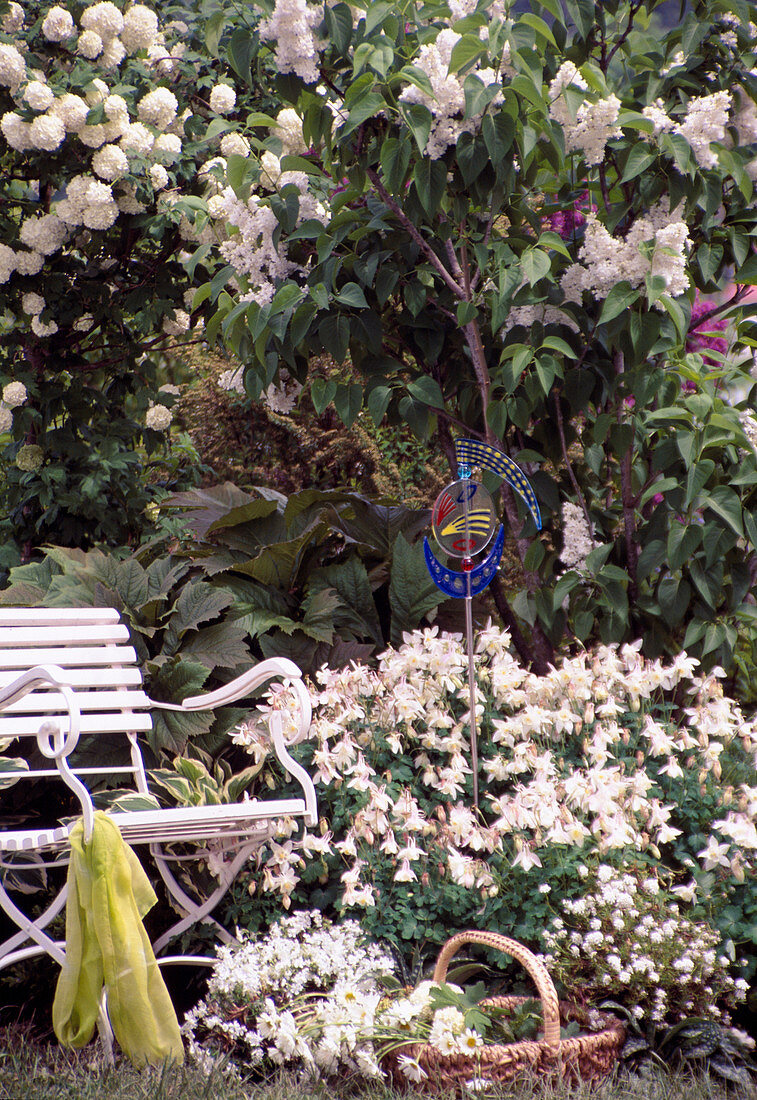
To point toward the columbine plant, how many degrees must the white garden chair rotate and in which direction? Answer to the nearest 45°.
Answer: approximately 45° to its left

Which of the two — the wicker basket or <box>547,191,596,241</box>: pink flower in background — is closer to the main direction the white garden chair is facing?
the wicker basket

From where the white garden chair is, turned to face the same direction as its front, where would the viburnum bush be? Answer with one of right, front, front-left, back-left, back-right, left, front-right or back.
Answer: back-left

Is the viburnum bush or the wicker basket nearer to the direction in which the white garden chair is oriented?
the wicker basket

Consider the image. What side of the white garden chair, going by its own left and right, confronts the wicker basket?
front

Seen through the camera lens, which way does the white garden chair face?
facing the viewer and to the right of the viewer

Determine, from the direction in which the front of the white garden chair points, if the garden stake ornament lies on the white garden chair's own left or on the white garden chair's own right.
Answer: on the white garden chair's own left

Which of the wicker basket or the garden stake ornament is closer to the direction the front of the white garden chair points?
the wicker basket
